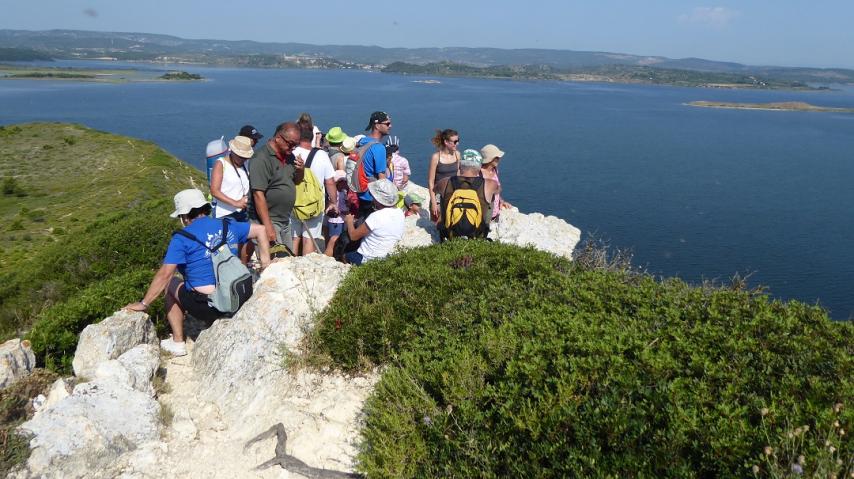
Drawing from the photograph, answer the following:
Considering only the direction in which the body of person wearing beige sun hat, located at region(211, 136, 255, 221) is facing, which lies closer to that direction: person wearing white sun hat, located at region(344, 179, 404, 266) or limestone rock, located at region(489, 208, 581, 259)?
the person wearing white sun hat

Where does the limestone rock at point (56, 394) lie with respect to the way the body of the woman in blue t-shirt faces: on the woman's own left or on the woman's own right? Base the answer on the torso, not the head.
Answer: on the woman's own left

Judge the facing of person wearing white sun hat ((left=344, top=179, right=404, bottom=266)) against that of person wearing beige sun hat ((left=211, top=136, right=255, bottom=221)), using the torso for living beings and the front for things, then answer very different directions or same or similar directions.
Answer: very different directions

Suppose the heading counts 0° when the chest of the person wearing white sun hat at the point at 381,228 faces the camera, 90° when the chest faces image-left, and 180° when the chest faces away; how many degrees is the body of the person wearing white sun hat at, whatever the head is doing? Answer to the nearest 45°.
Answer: approximately 135°

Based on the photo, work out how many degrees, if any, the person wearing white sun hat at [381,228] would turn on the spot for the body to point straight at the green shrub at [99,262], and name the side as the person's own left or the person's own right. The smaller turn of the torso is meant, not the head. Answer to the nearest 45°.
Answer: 0° — they already face it

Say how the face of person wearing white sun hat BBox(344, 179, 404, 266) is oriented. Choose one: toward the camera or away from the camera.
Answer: away from the camera

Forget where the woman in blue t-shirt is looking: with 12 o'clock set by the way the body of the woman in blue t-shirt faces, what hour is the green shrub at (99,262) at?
The green shrub is roughly at 1 o'clock from the woman in blue t-shirt.

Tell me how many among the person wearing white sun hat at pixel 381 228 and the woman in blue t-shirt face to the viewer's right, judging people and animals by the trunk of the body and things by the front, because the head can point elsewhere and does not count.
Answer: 0

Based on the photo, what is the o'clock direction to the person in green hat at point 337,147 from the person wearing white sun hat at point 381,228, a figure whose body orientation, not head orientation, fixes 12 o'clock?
The person in green hat is roughly at 1 o'clock from the person wearing white sun hat.

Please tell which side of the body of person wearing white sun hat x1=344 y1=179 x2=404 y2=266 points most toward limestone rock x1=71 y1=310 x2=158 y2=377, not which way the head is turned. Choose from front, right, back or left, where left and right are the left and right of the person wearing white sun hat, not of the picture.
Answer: left

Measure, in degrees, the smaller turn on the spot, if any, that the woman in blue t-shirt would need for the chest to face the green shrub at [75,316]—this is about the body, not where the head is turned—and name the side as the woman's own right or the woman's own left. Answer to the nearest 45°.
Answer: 0° — they already face it
